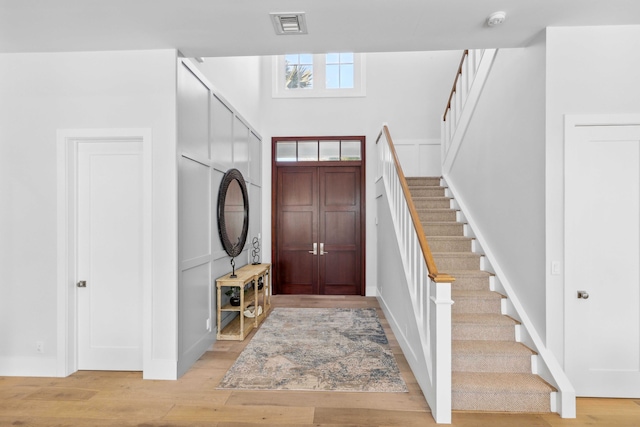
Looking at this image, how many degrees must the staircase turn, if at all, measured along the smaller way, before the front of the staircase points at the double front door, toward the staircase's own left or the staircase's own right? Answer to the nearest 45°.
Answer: approximately 135° to the staircase's own right

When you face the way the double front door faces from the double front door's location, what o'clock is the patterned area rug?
The patterned area rug is roughly at 12 o'clock from the double front door.

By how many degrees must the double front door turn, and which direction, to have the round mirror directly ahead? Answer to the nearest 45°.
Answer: approximately 45° to its right

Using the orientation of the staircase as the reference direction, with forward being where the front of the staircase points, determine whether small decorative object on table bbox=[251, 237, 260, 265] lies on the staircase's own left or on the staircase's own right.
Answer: on the staircase's own right

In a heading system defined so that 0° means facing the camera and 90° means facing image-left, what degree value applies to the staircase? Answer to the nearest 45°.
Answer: approximately 0°

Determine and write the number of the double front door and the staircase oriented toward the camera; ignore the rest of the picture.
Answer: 2

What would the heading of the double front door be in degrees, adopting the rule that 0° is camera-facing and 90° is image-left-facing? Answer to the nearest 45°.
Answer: approximately 0°

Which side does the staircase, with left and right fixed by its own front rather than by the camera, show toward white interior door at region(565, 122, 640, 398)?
left

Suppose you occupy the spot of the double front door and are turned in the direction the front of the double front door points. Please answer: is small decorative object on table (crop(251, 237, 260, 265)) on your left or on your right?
on your right
